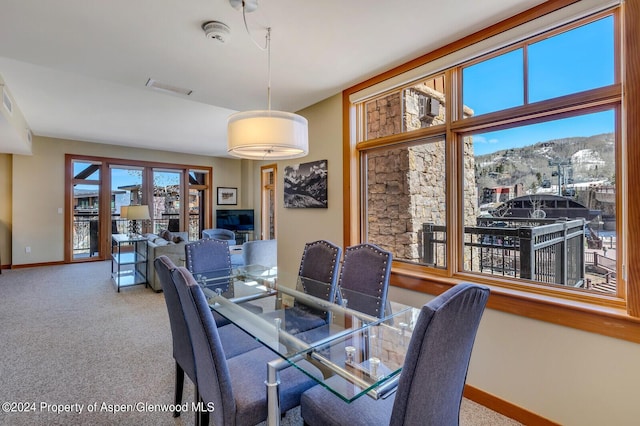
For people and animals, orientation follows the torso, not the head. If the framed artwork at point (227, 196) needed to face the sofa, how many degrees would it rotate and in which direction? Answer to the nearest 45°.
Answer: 0° — it already faces it

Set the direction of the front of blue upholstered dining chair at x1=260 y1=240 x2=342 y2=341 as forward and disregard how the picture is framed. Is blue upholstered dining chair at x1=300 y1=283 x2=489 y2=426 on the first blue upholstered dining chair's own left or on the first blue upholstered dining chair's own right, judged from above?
on the first blue upholstered dining chair's own left

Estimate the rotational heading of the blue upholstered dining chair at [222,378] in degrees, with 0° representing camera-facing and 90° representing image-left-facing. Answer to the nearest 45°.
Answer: approximately 225°

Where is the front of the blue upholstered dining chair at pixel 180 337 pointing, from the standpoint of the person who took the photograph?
facing away from the viewer and to the right of the viewer

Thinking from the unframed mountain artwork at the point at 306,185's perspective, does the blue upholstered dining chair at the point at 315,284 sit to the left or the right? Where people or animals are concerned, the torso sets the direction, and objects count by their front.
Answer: on its left

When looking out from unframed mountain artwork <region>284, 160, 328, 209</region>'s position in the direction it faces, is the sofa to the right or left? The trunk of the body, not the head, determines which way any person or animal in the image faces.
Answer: on its right

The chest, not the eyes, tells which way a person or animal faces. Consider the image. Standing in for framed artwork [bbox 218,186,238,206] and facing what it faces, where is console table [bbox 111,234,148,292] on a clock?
The console table is roughly at 1 o'clock from the framed artwork.

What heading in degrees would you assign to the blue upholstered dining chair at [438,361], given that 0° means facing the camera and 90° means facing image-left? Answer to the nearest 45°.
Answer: approximately 135°

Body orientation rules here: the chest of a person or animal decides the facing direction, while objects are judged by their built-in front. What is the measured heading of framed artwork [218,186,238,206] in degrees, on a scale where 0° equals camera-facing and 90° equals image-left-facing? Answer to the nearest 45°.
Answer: approximately 0°
